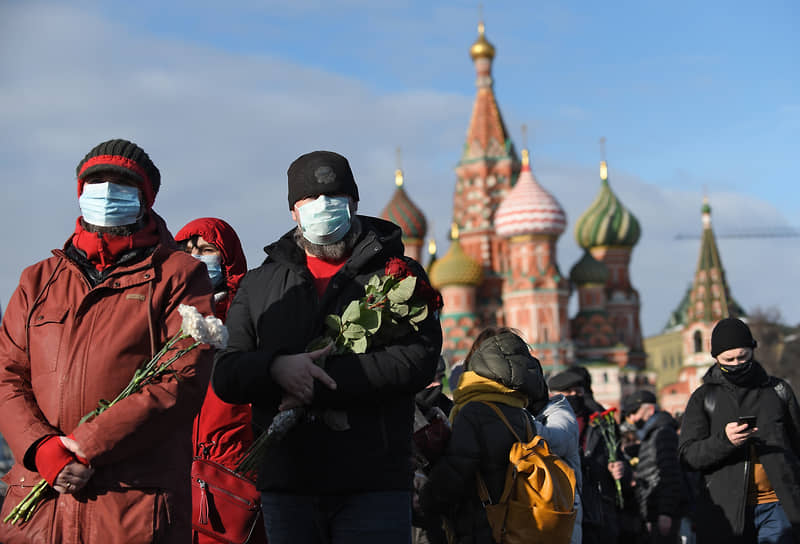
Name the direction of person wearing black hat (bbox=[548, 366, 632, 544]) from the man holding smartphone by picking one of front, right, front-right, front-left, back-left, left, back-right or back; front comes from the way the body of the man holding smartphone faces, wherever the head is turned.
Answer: back-right

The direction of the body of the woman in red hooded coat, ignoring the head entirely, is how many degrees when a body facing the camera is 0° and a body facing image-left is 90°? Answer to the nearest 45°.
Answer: approximately 45°

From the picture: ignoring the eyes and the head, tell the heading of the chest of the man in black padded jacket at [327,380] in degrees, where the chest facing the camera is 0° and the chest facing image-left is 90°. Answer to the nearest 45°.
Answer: approximately 0°
